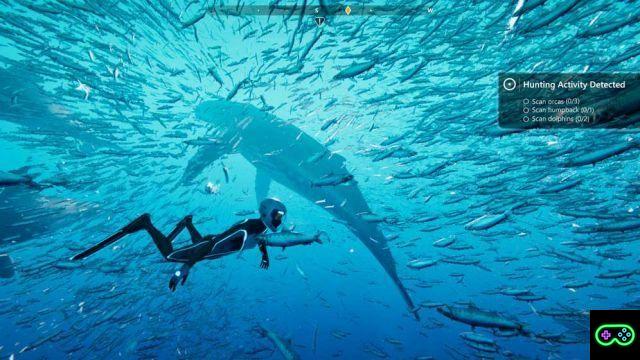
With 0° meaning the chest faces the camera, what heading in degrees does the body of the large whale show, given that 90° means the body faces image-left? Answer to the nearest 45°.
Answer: approximately 90°

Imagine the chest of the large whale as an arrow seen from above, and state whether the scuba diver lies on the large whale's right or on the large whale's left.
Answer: on the large whale's left
